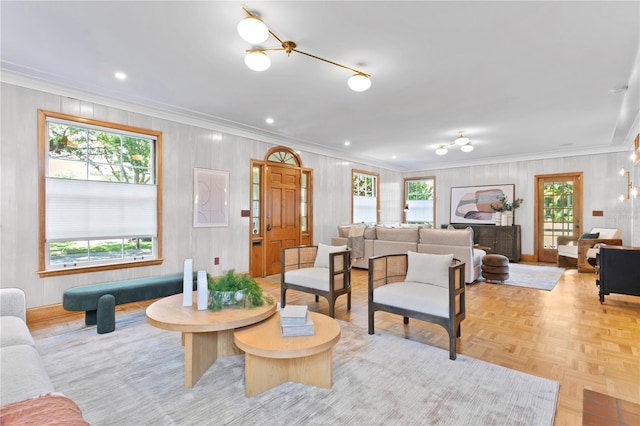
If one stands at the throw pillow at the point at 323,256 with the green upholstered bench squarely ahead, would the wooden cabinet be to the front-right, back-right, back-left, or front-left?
back-right

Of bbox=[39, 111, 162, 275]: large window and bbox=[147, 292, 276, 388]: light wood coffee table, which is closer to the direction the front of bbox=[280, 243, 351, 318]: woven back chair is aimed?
the light wood coffee table

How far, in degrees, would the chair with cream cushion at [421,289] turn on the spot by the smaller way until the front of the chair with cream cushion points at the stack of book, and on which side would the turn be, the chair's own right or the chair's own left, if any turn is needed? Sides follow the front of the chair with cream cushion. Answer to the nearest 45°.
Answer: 0° — it already faces it

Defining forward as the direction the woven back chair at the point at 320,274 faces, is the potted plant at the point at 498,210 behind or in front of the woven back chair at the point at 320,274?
behind

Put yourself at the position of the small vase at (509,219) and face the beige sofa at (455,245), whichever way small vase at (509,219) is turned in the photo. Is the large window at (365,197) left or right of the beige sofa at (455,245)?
right
